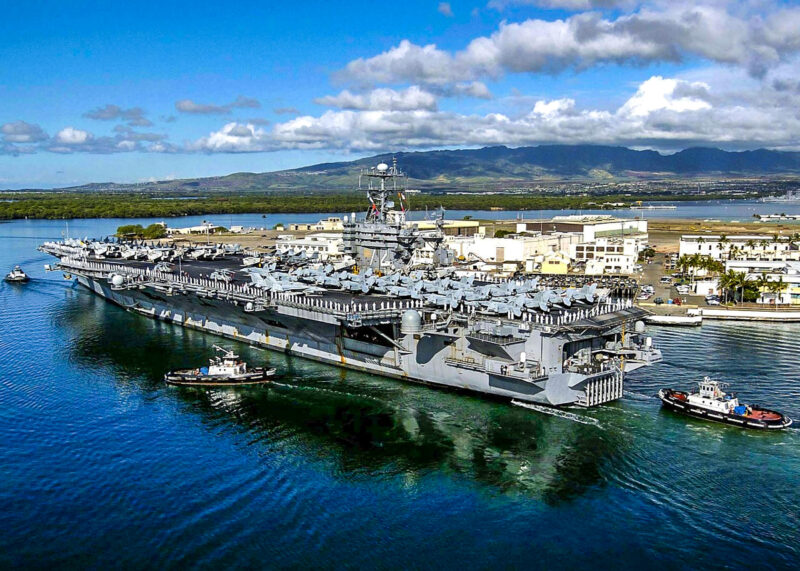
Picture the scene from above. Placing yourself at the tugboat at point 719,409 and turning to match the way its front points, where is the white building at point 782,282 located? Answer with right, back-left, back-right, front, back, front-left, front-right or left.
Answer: front-right

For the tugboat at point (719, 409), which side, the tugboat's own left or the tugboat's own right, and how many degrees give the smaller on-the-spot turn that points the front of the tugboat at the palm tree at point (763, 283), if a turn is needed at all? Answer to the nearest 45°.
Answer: approximately 45° to the tugboat's own right

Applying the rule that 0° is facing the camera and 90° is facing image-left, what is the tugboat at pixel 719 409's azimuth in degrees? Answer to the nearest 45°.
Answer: approximately 135°
